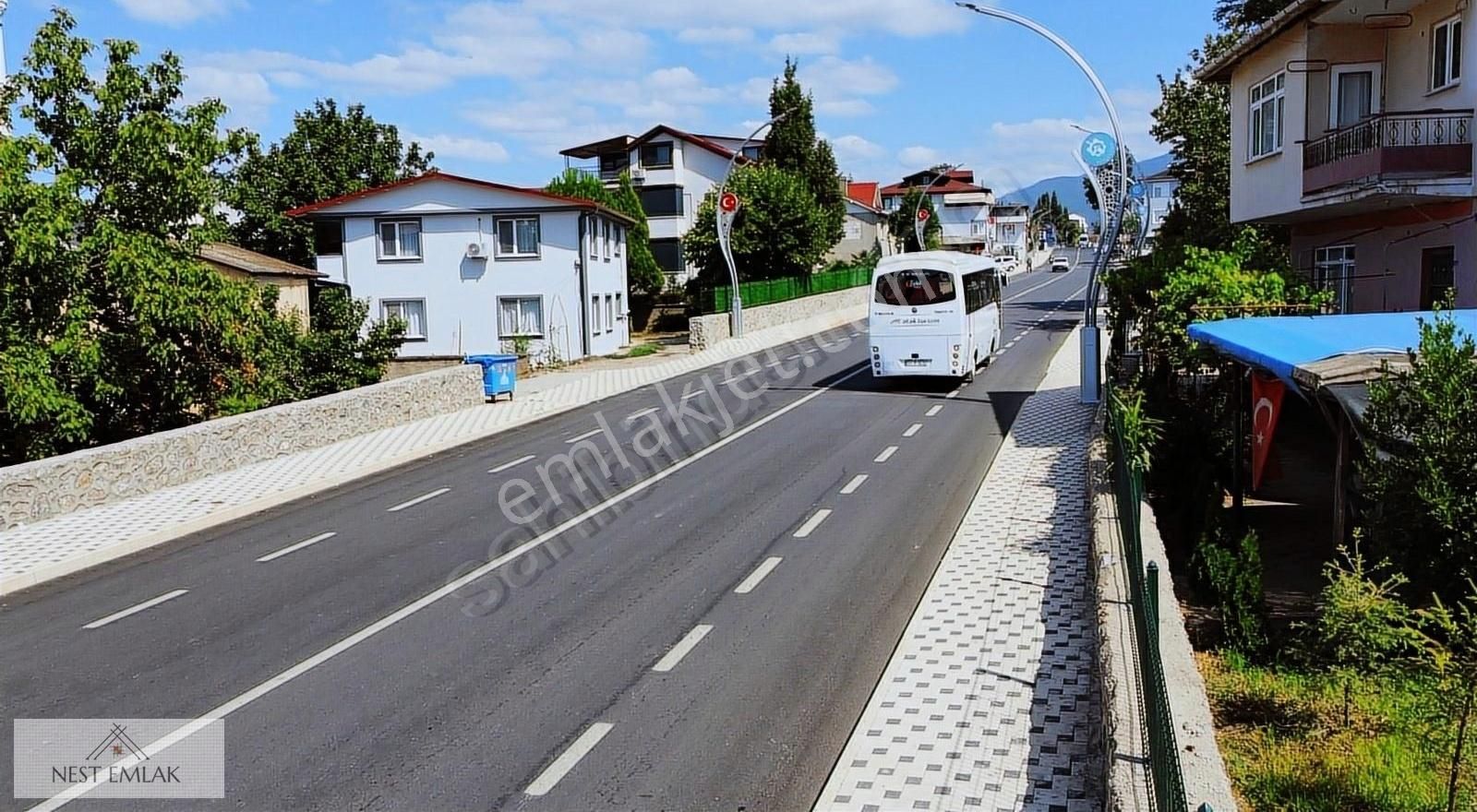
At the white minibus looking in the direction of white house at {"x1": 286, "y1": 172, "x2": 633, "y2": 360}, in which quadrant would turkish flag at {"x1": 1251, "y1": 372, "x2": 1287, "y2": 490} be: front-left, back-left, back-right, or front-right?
back-left

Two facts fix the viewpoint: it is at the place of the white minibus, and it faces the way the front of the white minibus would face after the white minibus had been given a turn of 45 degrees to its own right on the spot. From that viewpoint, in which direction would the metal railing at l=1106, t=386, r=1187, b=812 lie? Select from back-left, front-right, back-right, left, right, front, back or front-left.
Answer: right

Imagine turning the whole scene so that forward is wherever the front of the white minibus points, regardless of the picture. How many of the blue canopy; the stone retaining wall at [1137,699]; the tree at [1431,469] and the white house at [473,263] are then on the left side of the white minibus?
1

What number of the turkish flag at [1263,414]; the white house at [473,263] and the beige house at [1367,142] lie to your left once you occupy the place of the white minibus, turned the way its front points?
1

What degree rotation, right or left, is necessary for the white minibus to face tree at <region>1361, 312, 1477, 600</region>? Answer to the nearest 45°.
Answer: approximately 135° to its right

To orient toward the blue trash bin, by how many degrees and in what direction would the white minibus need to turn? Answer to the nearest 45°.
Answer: approximately 135° to its left

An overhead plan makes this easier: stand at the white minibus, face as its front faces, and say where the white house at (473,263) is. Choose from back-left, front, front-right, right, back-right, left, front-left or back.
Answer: left

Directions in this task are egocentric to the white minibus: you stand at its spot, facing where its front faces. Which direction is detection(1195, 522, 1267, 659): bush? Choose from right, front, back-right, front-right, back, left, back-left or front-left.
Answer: back-right

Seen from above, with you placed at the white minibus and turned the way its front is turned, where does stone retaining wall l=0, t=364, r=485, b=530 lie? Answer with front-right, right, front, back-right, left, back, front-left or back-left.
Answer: back

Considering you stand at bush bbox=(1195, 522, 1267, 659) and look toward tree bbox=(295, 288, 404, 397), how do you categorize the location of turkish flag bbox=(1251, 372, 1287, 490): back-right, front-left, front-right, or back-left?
front-right

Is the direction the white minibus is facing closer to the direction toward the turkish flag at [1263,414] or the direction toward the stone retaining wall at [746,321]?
the stone retaining wall

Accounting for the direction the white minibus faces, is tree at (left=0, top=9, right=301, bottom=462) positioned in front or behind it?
behind

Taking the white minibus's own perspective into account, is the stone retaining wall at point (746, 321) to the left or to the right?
on its left

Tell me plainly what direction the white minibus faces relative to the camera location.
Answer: facing away from the viewer and to the right of the viewer

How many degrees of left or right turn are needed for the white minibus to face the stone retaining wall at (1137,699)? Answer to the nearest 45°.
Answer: approximately 135° to its right
